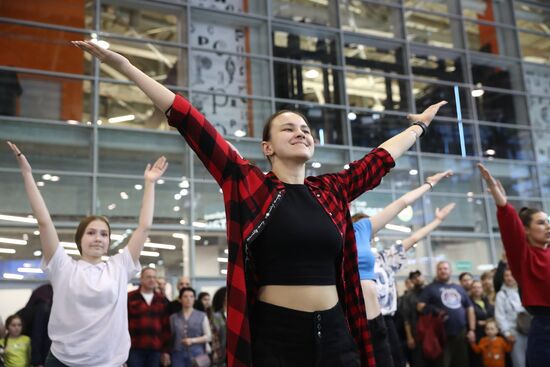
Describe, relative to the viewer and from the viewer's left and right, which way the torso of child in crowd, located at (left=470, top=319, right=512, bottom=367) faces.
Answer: facing the viewer

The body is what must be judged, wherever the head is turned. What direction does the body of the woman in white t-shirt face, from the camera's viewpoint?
toward the camera

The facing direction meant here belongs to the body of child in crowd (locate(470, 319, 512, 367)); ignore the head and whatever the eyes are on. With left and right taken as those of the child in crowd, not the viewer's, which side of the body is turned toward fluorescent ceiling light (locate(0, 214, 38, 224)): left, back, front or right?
right

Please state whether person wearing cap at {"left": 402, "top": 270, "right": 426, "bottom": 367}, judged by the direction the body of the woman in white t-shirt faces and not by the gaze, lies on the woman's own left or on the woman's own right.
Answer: on the woman's own left

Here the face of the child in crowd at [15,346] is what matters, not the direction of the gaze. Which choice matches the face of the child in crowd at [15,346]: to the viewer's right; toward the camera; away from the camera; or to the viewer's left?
toward the camera

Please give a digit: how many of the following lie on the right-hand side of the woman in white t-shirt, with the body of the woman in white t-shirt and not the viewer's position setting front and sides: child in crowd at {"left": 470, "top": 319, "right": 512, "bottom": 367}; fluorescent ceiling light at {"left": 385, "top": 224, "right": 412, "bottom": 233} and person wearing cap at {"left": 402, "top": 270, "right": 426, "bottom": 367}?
0

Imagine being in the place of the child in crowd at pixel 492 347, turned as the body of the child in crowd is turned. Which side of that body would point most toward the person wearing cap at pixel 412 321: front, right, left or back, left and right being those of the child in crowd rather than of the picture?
right

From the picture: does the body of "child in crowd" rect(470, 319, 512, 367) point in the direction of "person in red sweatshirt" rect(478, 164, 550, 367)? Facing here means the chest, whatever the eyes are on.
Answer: yes

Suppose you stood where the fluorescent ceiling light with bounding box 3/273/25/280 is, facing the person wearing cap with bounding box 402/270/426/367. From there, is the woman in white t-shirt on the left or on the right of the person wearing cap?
right

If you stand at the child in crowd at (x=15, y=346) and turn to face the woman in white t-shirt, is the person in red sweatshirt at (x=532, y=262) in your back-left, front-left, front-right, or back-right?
front-left

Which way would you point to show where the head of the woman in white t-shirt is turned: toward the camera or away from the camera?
toward the camera

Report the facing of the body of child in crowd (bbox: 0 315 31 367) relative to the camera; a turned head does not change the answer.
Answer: toward the camera

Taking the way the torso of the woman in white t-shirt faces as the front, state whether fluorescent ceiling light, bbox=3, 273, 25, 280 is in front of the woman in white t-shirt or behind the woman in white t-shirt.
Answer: behind

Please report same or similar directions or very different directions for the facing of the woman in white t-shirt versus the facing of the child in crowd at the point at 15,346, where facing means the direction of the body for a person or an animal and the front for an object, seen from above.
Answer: same or similar directions

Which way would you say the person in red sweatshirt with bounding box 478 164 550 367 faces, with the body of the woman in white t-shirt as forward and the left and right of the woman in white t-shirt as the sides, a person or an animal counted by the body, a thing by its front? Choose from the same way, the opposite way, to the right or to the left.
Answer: the same way

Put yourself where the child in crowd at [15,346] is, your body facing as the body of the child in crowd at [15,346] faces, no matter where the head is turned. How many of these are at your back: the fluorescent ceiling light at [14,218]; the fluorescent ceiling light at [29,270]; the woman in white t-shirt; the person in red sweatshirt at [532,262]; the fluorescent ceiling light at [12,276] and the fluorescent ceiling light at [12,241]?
4

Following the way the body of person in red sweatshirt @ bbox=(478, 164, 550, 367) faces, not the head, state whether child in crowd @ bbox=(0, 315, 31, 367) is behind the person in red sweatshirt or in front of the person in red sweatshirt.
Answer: behind

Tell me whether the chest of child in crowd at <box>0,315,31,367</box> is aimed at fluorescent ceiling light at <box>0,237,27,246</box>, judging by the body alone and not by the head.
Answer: no

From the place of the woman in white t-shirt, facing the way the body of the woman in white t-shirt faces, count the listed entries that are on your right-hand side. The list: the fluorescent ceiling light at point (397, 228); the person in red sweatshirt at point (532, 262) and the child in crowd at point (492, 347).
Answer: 0
